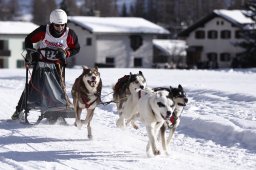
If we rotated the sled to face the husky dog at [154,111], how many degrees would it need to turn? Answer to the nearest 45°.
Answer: approximately 45° to its left

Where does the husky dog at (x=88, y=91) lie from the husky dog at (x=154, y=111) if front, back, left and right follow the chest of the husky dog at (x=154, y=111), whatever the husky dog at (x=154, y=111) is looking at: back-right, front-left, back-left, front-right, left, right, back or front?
back

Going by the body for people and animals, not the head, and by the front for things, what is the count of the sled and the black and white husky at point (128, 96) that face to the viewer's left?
0

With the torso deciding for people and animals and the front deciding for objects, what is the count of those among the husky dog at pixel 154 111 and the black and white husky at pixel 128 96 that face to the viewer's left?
0

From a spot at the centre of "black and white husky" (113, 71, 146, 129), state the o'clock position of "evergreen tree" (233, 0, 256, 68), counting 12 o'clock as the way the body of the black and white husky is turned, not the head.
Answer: The evergreen tree is roughly at 8 o'clock from the black and white husky.

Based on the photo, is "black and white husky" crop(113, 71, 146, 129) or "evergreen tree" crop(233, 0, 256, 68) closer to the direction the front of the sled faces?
the black and white husky

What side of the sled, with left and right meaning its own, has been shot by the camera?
front

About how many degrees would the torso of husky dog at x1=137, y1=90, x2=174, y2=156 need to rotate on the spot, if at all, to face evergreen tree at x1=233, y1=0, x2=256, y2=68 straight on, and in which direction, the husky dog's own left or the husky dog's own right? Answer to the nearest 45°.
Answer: approximately 135° to the husky dog's own left

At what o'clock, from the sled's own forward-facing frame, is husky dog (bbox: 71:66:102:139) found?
The husky dog is roughly at 11 o'clock from the sled.

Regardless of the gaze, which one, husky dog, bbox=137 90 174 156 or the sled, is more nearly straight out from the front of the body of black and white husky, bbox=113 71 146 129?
the husky dog

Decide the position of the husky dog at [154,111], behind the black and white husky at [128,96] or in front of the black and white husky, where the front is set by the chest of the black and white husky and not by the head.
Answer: in front

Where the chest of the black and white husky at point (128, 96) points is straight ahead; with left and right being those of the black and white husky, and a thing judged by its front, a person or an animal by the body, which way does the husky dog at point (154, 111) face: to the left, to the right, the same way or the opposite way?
the same way

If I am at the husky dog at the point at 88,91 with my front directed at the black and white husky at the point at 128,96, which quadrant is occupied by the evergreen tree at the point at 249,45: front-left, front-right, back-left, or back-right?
front-left
